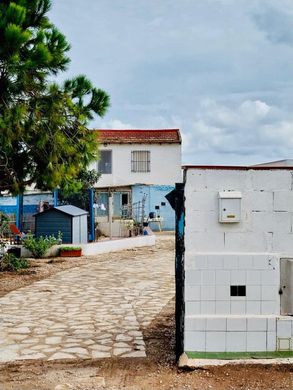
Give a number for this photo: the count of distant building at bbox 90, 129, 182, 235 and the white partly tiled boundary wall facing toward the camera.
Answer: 2

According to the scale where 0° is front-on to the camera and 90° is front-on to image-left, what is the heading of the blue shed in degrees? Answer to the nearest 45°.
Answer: approximately 315°

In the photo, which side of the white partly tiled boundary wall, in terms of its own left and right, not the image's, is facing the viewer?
front

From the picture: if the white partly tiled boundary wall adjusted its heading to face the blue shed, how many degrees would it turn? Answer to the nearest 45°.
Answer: approximately 135° to its right

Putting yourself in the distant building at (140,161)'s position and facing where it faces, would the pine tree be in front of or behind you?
in front

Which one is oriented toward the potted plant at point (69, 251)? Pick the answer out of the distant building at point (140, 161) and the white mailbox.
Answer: the distant building

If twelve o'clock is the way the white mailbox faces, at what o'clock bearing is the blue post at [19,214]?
The blue post is roughly at 5 o'clock from the white mailbox.

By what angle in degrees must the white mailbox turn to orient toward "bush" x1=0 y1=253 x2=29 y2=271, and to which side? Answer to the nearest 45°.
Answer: approximately 135° to its right

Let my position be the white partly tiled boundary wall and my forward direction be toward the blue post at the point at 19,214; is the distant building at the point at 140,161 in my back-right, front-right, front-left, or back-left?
front-right

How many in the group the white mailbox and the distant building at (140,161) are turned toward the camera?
2

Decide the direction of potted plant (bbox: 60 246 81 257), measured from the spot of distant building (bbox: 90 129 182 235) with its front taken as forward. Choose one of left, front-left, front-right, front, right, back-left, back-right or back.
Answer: front

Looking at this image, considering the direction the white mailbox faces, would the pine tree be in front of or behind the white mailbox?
behind

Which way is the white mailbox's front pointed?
toward the camera

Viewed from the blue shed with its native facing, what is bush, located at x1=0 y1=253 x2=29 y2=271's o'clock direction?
The bush is roughly at 2 o'clock from the blue shed.
